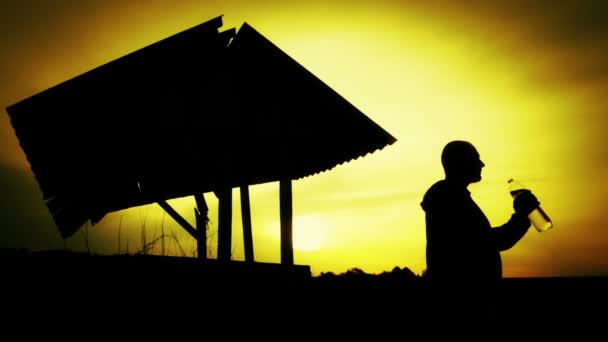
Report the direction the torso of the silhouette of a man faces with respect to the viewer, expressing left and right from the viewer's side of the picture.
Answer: facing to the right of the viewer
